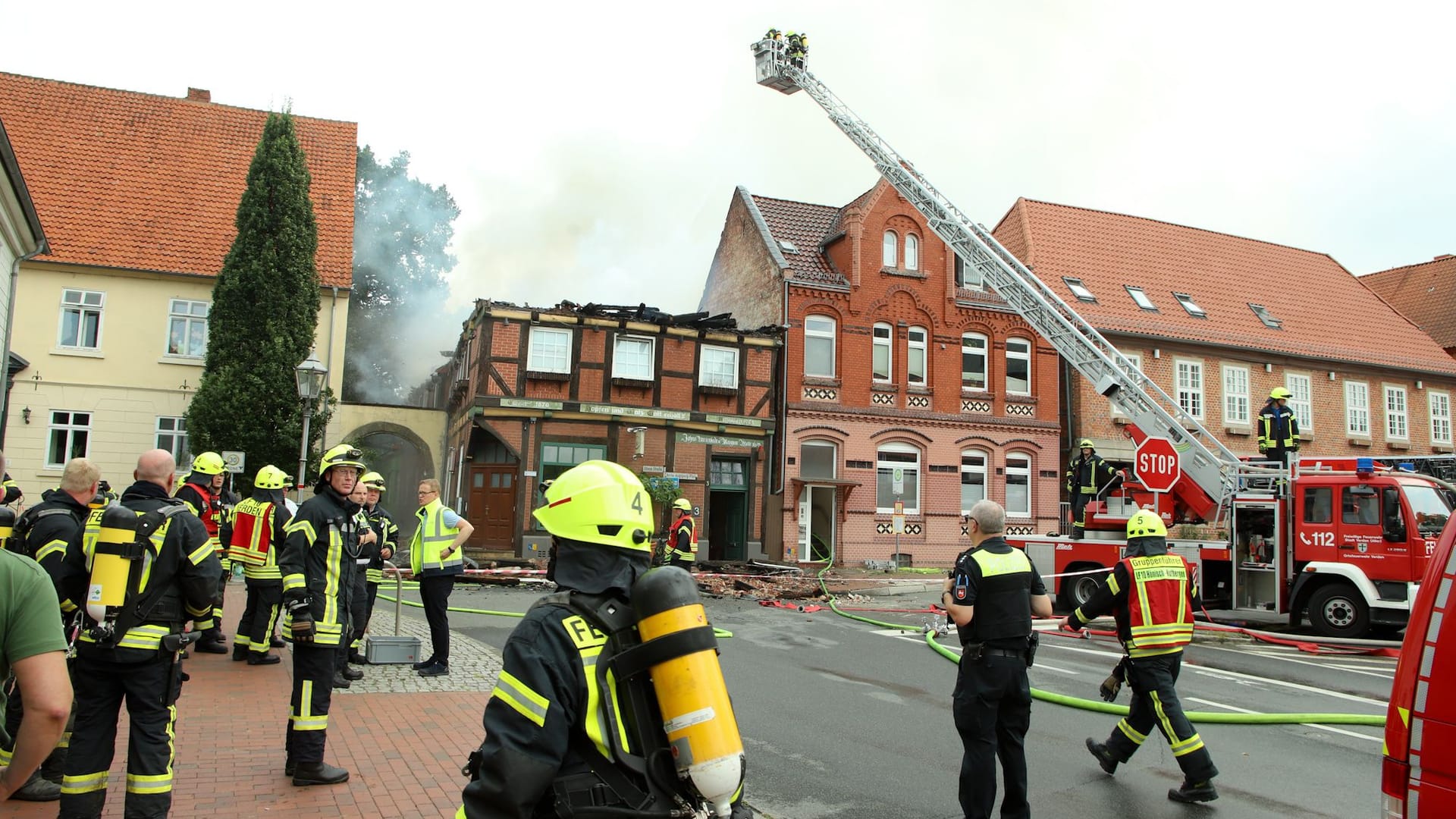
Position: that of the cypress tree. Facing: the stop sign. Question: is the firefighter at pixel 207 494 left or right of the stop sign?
right

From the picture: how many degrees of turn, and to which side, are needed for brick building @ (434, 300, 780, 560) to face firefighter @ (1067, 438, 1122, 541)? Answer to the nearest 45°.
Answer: approximately 45° to its left

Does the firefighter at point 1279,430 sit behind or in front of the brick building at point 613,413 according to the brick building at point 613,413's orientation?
in front

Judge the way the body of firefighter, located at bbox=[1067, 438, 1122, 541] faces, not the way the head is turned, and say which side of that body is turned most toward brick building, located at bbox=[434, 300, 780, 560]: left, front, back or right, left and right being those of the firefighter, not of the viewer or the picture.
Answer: right

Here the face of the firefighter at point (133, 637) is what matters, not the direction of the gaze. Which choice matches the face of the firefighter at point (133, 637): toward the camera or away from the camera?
away from the camera

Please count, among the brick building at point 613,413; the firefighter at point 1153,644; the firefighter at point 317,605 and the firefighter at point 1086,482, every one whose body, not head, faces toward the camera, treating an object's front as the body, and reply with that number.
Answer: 2
